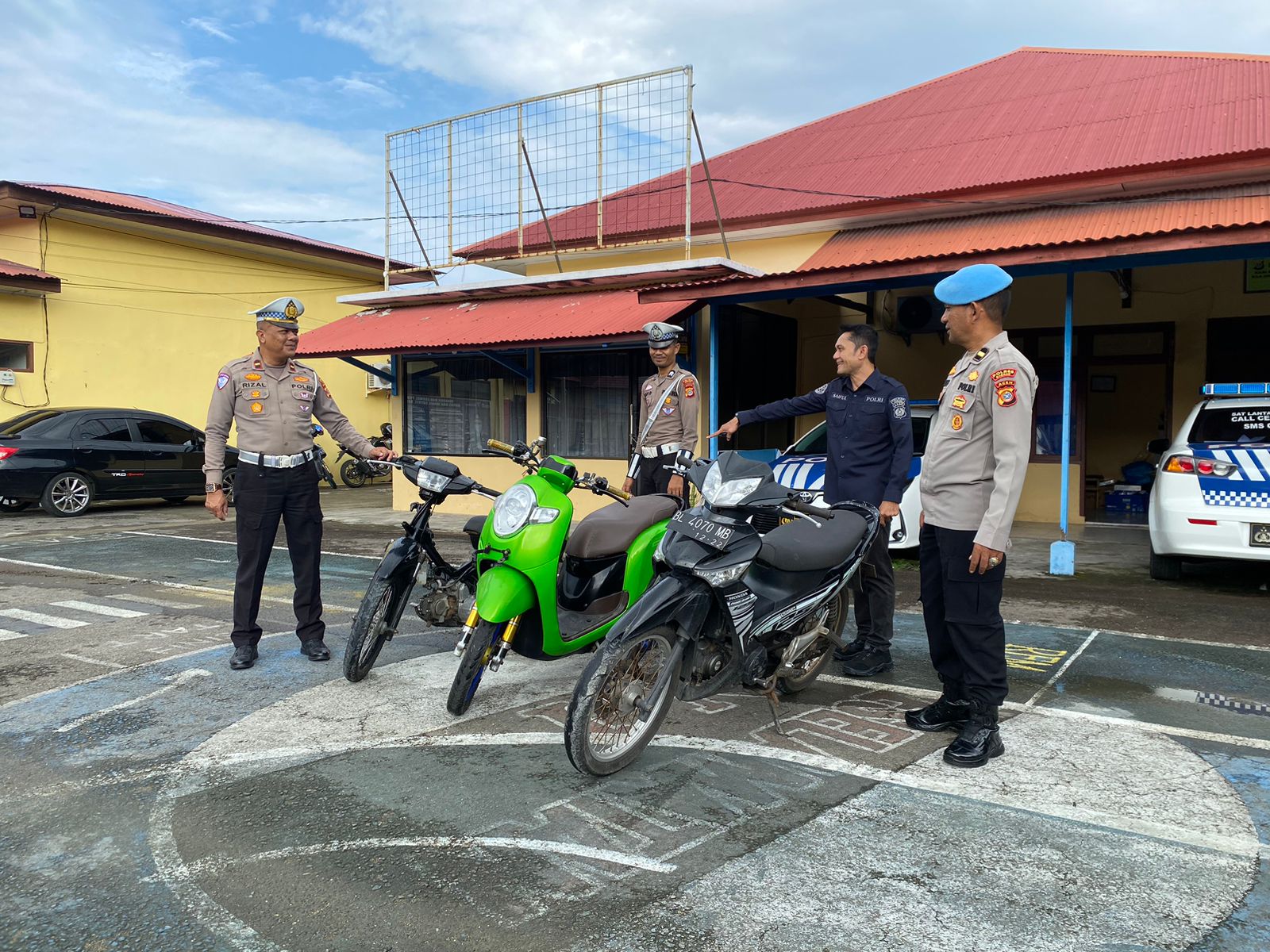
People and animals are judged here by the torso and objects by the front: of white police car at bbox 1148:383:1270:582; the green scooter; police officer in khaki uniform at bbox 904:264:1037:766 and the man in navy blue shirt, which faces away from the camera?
the white police car

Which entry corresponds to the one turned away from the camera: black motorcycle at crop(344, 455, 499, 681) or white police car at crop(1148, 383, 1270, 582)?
the white police car

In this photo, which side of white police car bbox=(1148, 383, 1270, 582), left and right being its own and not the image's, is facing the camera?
back

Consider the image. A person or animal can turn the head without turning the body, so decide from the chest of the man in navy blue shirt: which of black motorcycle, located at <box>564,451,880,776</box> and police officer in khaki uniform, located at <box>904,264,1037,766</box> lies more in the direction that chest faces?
the black motorcycle

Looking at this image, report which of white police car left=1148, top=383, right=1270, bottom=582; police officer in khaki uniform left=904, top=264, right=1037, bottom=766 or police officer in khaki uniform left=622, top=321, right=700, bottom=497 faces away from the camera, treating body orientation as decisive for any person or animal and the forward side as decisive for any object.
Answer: the white police car

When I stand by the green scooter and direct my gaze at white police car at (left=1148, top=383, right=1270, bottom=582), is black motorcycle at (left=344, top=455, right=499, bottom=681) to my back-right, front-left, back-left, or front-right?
back-left

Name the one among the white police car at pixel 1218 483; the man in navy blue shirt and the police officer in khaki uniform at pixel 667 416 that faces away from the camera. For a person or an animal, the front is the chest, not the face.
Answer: the white police car

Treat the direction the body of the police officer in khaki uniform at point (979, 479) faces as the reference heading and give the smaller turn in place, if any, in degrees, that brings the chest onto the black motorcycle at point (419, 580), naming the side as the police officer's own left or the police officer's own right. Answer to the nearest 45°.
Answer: approximately 45° to the police officer's own right

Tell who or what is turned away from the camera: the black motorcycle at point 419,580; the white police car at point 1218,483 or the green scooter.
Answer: the white police car

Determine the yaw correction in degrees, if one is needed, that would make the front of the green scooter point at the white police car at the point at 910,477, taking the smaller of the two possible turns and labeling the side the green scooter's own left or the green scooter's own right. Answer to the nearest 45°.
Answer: approximately 180°

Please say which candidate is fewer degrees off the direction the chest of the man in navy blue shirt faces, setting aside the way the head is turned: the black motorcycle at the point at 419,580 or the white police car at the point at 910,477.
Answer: the black motorcycle

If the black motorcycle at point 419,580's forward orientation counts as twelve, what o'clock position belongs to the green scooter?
The green scooter is roughly at 9 o'clock from the black motorcycle.

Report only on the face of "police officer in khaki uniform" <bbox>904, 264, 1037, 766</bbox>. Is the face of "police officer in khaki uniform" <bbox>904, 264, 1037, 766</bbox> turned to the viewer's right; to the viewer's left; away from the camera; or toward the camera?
to the viewer's left
